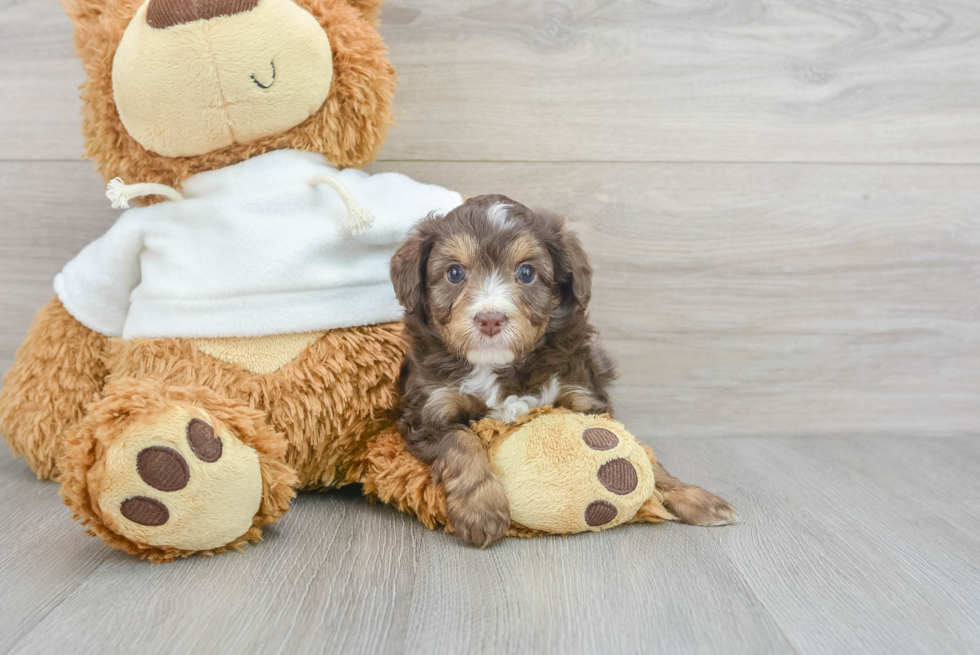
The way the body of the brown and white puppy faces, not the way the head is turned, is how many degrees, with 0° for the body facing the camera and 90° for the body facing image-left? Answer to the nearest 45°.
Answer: approximately 0°
